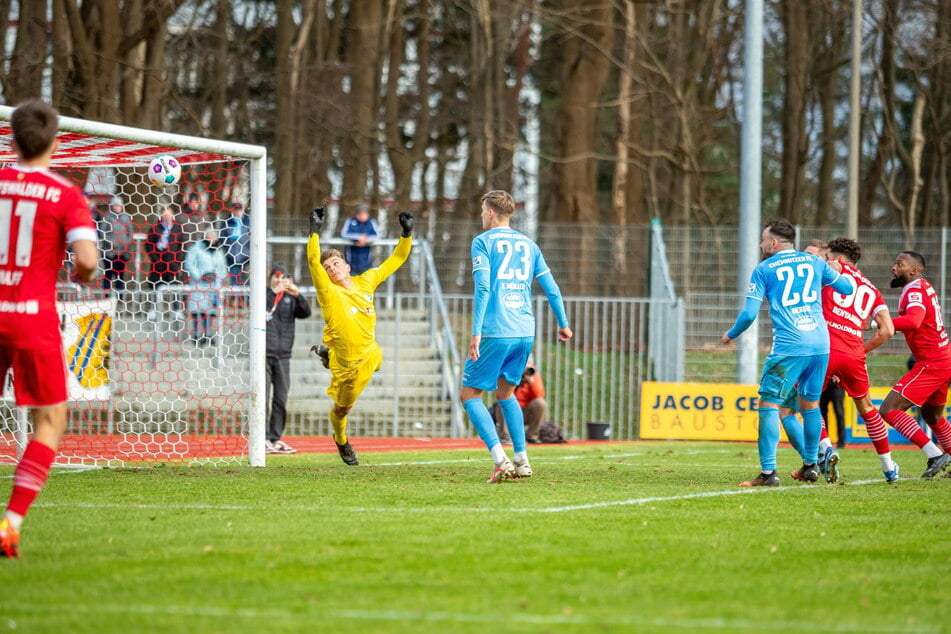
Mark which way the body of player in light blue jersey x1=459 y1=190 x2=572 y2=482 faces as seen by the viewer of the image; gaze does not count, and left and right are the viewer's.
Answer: facing away from the viewer and to the left of the viewer

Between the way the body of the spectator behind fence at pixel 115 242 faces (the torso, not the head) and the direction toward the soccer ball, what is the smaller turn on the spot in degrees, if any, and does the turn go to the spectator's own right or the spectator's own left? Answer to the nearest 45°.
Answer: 0° — they already face it

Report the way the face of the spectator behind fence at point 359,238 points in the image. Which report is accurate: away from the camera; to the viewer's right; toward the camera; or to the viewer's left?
toward the camera

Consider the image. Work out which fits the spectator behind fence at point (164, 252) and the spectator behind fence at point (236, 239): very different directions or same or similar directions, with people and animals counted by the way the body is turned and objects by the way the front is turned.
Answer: same or similar directions

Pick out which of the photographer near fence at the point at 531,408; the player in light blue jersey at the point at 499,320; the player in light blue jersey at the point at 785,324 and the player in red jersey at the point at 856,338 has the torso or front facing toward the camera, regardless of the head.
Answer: the photographer near fence

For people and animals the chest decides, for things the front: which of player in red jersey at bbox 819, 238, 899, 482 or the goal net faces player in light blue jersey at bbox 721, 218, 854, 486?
the goal net

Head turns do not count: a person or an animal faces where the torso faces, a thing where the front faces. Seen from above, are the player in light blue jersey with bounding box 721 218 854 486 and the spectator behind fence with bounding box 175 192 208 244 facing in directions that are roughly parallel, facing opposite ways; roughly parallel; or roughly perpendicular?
roughly parallel, facing opposite ways

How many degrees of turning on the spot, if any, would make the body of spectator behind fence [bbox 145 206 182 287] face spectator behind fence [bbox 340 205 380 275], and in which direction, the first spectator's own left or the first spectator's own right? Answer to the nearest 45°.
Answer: approximately 135° to the first spectator's own left

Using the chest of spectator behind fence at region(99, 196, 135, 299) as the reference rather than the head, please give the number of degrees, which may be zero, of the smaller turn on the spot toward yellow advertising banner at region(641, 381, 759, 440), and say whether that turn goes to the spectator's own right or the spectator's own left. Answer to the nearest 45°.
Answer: approximately 90° to the spectator's own left

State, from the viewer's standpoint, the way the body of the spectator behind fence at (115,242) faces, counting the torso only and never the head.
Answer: toward the camera

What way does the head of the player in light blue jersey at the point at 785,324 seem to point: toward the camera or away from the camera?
away from the camera

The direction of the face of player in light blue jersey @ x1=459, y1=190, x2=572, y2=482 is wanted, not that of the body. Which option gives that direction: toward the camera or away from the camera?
away from the camera

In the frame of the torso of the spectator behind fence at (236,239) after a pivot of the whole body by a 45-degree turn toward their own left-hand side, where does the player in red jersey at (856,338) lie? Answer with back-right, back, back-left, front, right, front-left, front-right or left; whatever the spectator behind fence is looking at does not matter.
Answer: front

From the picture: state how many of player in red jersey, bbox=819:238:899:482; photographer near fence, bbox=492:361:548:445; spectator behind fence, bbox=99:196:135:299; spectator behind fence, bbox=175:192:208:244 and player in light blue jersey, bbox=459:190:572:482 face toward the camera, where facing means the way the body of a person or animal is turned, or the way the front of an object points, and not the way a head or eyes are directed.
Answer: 3

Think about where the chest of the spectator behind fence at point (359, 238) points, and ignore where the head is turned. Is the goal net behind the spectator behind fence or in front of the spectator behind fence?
in front

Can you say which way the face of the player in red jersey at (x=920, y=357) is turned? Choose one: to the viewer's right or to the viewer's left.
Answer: to the viewer's left

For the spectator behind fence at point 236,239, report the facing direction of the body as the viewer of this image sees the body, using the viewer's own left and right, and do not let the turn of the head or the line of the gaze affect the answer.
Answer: facing the viewer

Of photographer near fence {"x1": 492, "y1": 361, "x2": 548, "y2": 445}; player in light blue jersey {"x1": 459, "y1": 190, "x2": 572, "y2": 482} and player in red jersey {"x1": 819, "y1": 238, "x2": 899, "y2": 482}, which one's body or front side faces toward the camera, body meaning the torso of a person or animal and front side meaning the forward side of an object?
the photographer near fence

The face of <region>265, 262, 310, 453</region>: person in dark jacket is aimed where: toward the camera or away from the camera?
toward the camera

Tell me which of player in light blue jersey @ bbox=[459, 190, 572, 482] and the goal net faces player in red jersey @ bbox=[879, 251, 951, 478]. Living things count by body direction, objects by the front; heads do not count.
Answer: the goal net
